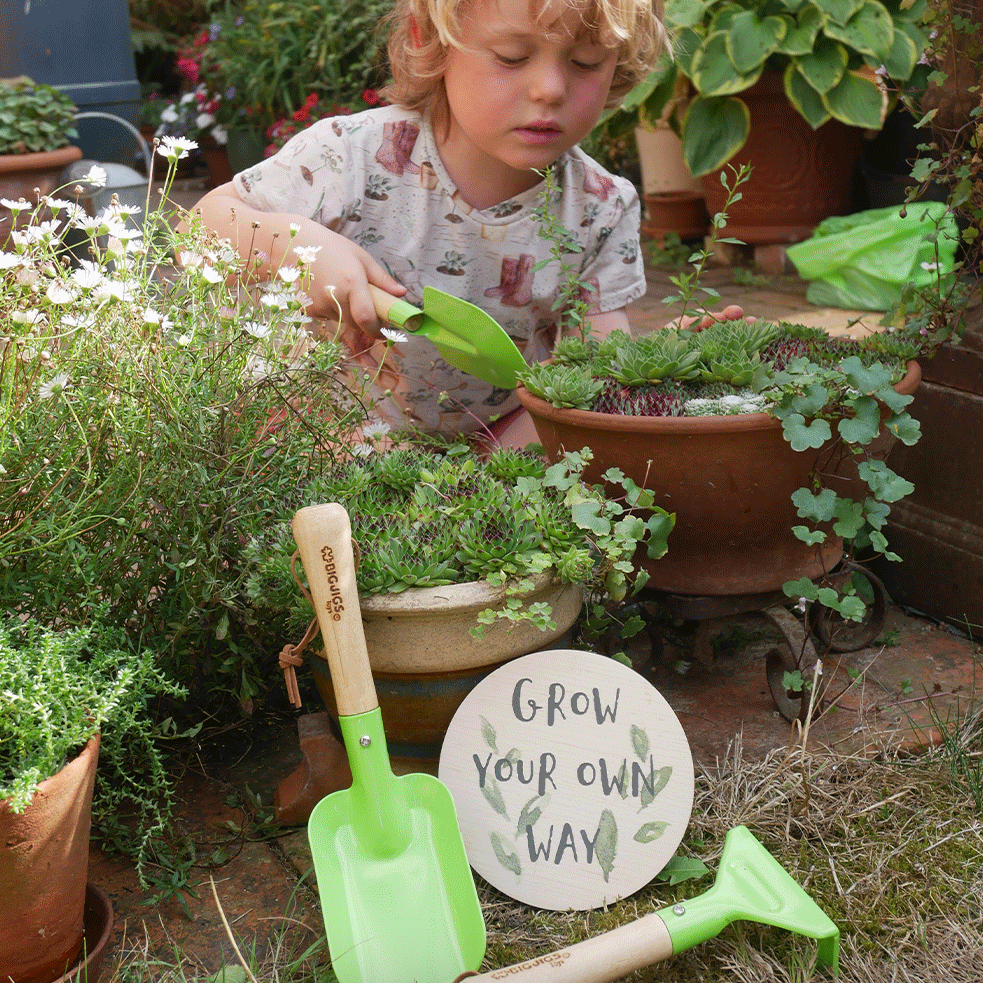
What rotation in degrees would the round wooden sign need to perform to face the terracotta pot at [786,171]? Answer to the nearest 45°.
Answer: approximately 180°

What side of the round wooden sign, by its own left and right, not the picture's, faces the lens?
front

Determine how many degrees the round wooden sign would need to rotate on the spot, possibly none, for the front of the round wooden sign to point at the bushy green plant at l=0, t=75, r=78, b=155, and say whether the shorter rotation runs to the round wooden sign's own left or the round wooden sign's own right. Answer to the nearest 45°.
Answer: approximately 135° to the round wooden sign's own right

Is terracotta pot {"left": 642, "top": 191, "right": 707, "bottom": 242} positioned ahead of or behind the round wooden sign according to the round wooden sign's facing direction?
behind

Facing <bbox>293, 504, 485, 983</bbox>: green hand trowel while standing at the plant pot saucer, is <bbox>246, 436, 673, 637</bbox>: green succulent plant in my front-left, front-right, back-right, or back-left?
front-left

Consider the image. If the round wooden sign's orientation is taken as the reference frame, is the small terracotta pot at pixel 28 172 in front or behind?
behind

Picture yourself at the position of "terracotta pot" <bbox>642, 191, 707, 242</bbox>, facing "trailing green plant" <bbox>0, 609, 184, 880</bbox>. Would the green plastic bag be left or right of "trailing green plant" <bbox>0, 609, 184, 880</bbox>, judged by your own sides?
left

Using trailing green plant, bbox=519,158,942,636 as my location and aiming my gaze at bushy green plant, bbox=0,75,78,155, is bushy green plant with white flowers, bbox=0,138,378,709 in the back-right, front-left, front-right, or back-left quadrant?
front-left
